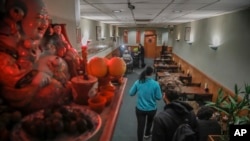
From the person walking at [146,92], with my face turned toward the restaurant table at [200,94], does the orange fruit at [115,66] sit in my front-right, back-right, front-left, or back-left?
back-right

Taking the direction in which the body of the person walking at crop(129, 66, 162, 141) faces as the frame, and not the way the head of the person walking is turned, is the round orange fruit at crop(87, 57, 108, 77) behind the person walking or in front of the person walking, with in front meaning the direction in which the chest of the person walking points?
behind

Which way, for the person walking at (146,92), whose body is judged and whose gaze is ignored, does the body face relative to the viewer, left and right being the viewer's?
facing away from the viewer

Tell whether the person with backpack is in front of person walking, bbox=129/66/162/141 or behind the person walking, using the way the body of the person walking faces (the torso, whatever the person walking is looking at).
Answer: behind

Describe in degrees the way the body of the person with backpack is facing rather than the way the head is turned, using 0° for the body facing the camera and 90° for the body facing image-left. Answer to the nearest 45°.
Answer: approximately 135°

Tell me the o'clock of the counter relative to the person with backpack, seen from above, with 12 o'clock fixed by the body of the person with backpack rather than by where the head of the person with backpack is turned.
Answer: The counter is roughly at 8 o'clock from the person with backpack.
